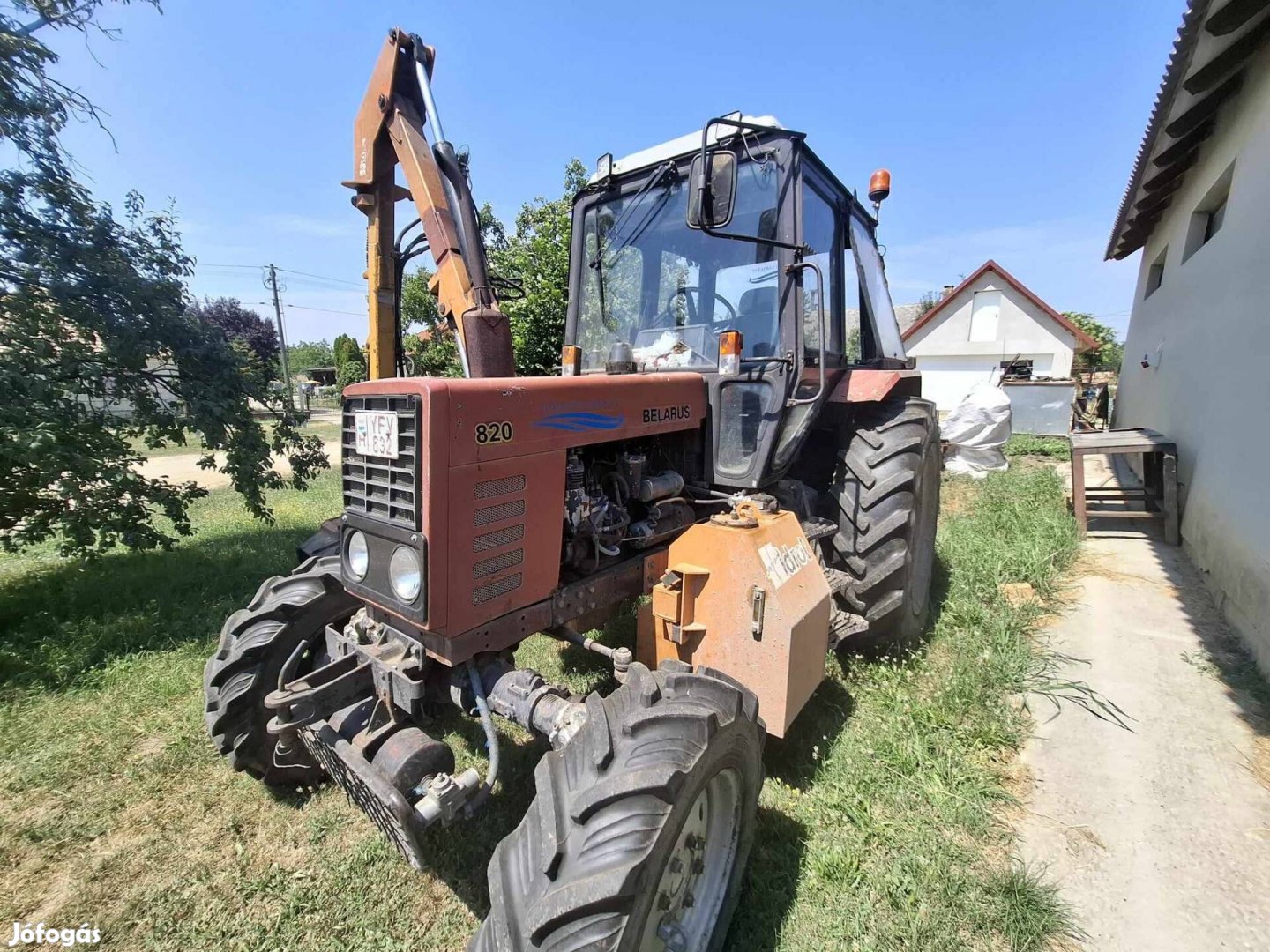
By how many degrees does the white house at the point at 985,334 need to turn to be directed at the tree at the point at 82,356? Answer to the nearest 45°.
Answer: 0° — it already faces it

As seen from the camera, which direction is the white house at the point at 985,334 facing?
toward the camera

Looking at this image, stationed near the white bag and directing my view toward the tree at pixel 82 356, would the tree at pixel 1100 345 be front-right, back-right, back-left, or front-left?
back-right

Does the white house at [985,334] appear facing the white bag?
yes

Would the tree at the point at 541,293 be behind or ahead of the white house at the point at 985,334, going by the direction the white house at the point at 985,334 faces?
ahead

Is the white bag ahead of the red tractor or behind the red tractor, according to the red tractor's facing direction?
behind

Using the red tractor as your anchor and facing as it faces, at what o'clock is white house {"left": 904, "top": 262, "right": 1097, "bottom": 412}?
The white house is roughly at 6 o'clock from the red tractor.

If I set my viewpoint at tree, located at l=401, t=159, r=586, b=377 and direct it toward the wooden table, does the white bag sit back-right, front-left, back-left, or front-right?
front-left

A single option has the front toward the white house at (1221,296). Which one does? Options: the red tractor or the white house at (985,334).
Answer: the white house at (985,334)

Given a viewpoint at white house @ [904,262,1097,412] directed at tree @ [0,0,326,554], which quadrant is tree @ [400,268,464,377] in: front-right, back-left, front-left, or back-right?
front-right

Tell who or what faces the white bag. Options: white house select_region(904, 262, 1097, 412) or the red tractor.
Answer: the white house

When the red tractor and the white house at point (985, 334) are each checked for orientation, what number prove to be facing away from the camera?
0

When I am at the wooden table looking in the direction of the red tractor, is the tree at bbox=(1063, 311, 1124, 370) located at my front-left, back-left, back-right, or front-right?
back-right

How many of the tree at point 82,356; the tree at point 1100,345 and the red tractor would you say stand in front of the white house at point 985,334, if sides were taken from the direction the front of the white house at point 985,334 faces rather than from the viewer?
2

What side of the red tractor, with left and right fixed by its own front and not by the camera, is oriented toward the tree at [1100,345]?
back

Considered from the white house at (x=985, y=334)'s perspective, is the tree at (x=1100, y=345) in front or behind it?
behind

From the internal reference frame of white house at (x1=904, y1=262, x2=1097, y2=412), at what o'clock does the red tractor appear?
The red tractor is roughly at 12 o'clock from the white house.

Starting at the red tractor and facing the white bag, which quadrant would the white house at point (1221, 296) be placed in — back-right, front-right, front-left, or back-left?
front-right

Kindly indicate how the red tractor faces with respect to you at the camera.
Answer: facing the viewer and to the left of the viewer
